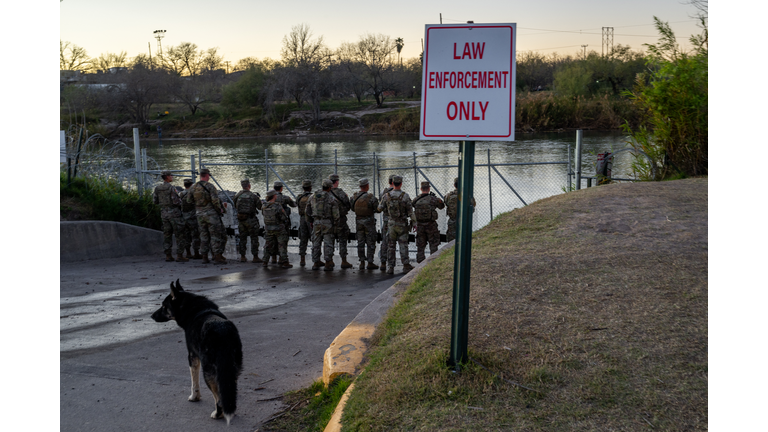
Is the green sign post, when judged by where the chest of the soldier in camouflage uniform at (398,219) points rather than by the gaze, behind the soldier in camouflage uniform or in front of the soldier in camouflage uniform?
behind

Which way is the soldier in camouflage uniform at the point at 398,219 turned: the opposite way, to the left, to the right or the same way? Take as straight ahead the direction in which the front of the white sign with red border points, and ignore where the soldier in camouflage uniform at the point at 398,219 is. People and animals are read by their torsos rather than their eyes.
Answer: the opposite way

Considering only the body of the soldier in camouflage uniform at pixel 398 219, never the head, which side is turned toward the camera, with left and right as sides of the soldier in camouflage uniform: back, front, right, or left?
back

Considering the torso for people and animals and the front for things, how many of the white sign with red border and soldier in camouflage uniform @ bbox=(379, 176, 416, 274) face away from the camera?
1

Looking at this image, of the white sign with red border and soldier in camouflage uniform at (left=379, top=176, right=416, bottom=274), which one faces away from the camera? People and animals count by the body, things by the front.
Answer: the soldier in camouflage uniform

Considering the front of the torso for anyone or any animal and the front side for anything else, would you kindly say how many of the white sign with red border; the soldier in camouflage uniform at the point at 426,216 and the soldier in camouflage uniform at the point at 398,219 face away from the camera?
2

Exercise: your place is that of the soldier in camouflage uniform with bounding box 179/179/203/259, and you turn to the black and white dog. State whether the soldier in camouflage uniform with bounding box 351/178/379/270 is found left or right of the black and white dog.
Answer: left

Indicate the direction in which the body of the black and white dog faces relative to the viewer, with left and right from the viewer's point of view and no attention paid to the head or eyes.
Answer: facing away from the viewer and to the left of the viewer

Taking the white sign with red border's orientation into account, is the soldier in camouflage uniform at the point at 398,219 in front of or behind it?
behind

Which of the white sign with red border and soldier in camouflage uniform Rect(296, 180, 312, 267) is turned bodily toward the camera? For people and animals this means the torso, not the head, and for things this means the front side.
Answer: the white sign with red border

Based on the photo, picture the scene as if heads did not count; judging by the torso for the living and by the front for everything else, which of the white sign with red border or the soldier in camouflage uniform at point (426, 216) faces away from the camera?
the soldier in camouflage uniform

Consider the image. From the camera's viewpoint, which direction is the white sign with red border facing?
toward the camera

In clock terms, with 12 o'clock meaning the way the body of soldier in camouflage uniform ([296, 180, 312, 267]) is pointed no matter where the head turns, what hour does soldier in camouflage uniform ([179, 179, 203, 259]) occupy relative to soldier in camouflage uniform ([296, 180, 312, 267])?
soldier in camouflage uniform ([179, 179, 203, 259]) is roughly at 10 o'clock from soldier in camouflage uniform ([296, 180, 312, 267]).

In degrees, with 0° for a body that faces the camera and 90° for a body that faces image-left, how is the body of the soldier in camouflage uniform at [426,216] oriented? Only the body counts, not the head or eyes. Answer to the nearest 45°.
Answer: approximately 180°
